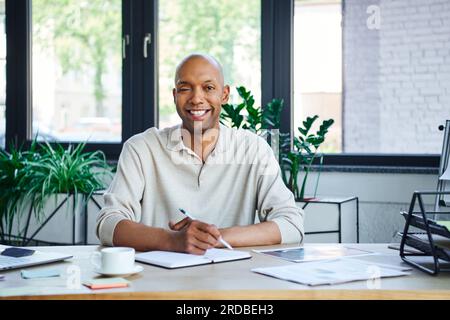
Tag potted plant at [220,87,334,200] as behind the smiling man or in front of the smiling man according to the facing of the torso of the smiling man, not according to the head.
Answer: behind

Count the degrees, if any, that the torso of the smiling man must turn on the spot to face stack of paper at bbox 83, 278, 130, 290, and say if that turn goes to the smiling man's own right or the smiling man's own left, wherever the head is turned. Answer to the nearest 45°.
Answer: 0° — they already face it

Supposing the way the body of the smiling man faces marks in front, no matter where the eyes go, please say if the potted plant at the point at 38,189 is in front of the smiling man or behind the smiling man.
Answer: behind

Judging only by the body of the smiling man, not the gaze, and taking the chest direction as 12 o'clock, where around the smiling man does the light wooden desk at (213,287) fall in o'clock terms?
The light wooden desk is roughly at 12 o'clock from the smiling man.

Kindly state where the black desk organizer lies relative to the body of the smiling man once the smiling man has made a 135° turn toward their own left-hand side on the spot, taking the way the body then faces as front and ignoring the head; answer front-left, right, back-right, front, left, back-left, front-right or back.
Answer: right

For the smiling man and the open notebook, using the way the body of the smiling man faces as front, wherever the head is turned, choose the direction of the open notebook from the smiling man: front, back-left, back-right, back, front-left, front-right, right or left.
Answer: front

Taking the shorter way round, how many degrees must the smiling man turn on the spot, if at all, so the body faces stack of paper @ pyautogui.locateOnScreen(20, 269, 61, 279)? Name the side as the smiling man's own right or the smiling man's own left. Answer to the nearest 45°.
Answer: approximately 45° to the smiling man's own right

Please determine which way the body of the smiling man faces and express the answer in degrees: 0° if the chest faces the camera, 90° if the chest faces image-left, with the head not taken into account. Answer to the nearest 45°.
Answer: approximately 0°

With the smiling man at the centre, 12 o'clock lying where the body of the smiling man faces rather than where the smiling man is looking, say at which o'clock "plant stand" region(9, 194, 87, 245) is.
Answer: The plant stand is roughly at 5 o'clock from the smiling man.

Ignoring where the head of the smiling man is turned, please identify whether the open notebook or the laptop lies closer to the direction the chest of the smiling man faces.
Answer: the open notebook

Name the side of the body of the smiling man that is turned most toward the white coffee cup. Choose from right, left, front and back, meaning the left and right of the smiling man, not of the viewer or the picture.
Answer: front

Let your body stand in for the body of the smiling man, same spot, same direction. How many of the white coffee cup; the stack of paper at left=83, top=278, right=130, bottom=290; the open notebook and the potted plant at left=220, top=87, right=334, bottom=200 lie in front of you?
3

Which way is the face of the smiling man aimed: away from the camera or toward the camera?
toward the camera
